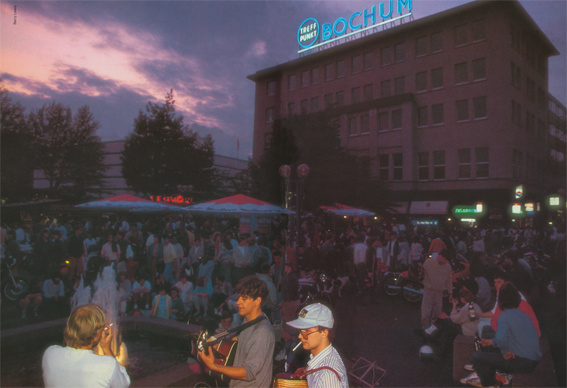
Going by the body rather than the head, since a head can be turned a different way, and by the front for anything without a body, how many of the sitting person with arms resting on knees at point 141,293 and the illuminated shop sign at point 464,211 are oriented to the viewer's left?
0

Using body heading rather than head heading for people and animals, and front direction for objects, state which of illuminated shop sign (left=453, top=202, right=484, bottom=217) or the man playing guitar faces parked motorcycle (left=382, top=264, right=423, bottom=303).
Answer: the illuminated shop sign

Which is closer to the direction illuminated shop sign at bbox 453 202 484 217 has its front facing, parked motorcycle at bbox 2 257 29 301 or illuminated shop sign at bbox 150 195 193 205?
the parked motorcycle

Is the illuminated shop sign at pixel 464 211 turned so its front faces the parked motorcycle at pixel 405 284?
yes

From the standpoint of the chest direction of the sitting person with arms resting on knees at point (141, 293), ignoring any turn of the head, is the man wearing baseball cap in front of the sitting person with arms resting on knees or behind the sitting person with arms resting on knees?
in front

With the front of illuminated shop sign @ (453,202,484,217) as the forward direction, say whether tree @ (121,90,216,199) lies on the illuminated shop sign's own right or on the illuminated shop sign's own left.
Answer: on the illuminated shop sign's own right

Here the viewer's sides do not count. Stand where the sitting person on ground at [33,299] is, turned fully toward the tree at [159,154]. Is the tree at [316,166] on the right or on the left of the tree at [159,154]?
right

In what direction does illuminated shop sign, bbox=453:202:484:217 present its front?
toward the camera

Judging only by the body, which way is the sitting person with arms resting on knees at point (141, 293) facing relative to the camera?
toward the camera

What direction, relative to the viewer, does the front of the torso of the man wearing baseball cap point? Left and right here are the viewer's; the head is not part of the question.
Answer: facing to the left of the viewer

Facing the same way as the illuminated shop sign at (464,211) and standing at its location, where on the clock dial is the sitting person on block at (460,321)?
The sitting person on block is roughly at 12 o'clock from the illuminated shop sign.

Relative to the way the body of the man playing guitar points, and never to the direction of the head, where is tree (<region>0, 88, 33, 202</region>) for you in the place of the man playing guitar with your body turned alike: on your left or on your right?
on your right

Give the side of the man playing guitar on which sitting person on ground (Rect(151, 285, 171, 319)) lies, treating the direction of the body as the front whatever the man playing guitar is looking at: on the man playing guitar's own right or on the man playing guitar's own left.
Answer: on the man playing guitar's own right
